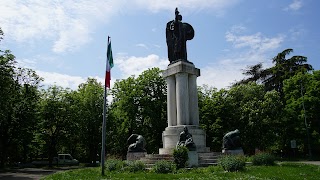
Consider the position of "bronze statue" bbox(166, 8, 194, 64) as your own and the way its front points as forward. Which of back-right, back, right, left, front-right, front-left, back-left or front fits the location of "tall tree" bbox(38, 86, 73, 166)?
right

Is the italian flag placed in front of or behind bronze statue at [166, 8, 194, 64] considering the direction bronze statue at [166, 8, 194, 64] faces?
in front

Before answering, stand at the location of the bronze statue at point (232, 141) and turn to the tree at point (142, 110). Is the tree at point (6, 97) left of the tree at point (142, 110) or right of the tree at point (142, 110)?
left

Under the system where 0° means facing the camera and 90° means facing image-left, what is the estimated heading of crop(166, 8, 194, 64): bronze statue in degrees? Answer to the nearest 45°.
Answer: approximately 45°

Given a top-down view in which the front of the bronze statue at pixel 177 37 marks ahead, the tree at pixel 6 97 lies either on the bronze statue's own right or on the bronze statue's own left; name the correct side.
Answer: on the bronze statue's own right

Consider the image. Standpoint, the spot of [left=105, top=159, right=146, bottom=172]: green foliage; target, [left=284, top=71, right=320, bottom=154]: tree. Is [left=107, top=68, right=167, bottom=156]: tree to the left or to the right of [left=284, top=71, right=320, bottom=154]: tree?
left

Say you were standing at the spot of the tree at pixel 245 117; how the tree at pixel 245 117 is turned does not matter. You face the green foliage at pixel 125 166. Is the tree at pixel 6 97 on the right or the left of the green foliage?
right
